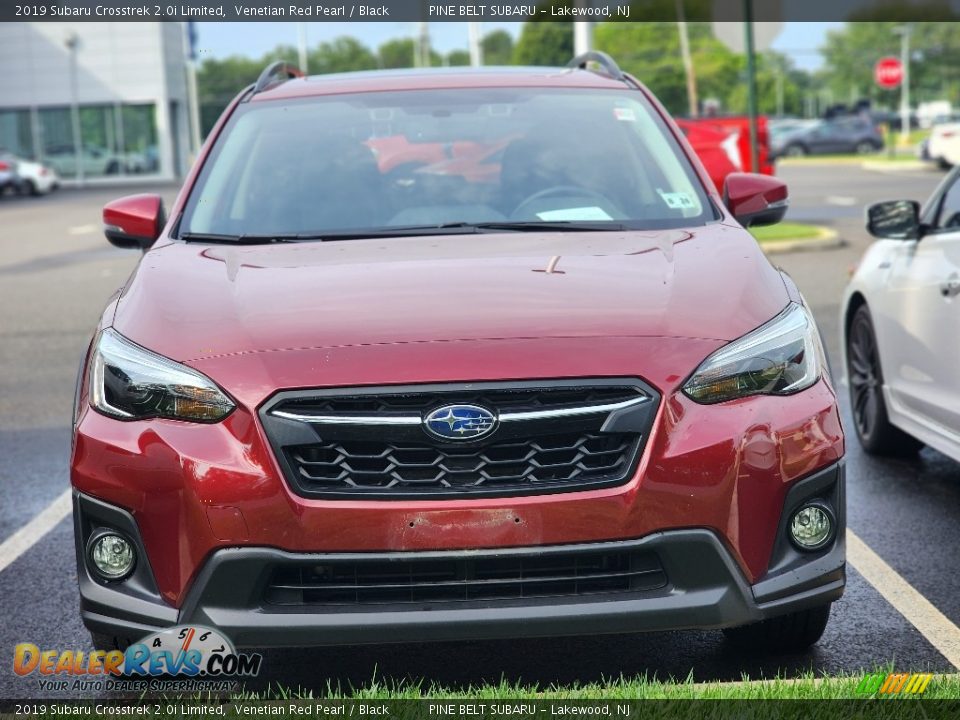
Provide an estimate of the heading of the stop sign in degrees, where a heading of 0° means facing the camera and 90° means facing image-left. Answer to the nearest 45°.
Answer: approximately 0°

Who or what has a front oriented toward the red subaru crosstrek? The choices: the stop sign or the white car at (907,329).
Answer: the stop sign

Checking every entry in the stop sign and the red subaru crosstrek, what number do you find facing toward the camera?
2

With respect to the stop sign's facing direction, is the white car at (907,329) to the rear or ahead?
ahead

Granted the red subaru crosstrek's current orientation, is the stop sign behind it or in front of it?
behind

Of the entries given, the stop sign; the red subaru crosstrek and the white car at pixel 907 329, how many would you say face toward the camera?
2

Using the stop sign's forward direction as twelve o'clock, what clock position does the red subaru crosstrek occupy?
The red subaru crosstrek is roughly at 12 o'clock from the stop sign.

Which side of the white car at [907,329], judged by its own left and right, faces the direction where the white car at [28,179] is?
front

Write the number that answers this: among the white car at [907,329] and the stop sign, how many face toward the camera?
1

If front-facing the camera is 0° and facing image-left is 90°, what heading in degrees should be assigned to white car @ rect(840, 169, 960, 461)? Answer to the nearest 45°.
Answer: approximately 135°

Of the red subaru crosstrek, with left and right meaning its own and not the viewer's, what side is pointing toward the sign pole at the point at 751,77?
back
